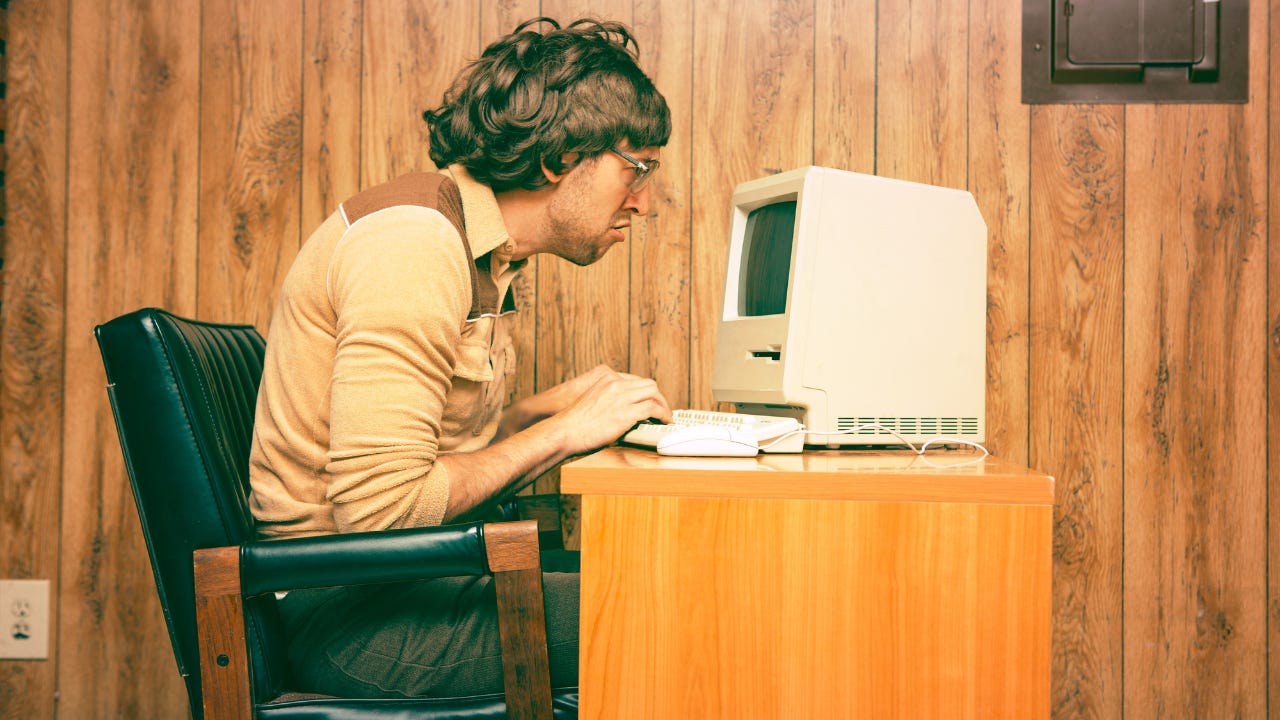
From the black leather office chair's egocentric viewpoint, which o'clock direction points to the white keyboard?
The white keyboard is roughly at 12 o'clock from the black leather office chair.

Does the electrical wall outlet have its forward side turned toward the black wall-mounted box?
no

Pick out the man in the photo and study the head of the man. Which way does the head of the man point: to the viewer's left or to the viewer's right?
to the viewer's right

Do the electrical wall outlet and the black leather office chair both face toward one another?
no

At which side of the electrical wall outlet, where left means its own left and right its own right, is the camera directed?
front

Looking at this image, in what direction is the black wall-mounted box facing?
toward the camera

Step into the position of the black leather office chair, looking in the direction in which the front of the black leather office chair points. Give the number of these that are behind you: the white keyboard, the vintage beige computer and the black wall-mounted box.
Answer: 0

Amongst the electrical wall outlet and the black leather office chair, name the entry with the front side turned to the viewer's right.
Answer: the black leather office chair

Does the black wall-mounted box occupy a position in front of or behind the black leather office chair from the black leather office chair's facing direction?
in front

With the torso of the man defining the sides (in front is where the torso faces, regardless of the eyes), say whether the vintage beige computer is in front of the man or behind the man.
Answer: in front

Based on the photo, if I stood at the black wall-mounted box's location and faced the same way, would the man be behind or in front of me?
in front

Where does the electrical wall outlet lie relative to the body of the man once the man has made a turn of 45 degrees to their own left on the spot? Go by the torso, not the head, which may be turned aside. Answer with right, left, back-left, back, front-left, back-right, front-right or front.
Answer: left

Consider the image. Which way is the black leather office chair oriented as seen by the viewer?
to the viewer's right

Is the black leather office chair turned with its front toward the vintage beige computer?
yes

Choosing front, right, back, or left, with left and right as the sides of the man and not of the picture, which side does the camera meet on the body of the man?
right
